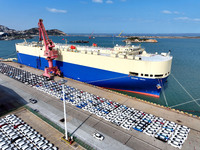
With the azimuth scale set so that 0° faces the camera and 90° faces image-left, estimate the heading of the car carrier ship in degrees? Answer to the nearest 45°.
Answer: approximately 315°
